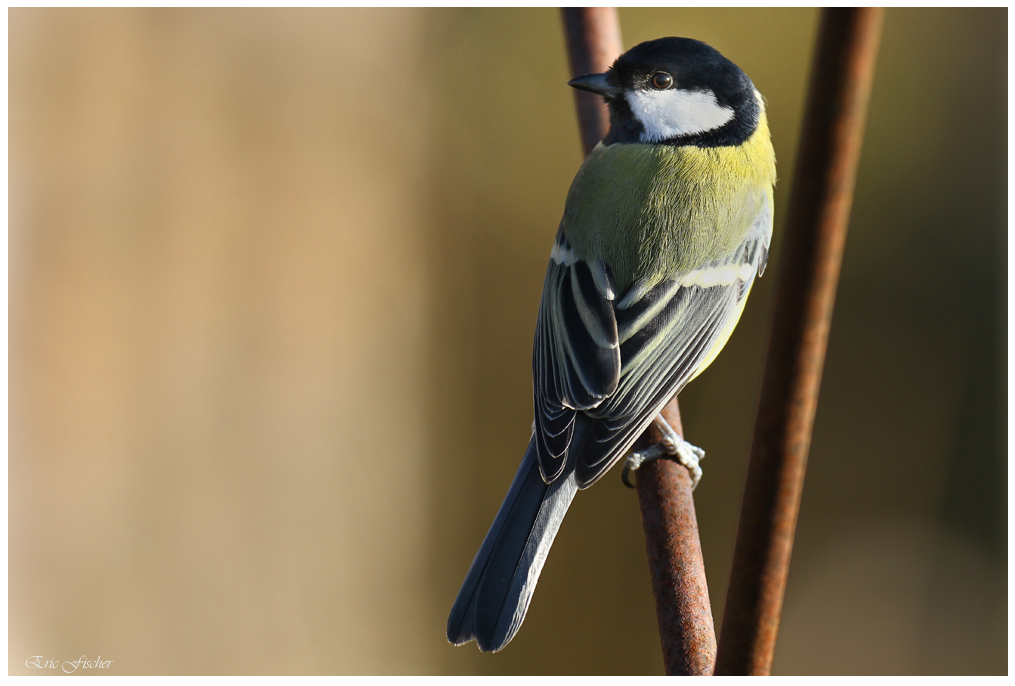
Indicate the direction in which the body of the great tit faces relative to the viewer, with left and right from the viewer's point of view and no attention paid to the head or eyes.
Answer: facing away from the viewer and to the right of the viewer

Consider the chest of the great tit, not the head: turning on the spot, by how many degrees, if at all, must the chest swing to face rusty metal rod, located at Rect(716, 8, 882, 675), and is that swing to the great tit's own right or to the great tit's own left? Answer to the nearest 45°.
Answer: approximately 45° to the great tit's own right
